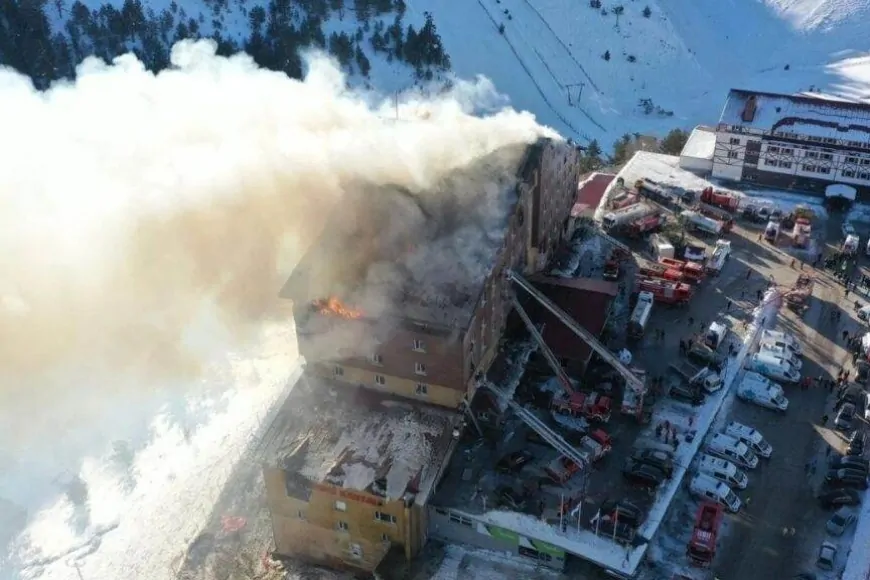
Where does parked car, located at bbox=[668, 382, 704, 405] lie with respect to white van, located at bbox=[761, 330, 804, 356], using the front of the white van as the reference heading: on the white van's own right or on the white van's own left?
on the white van's own right

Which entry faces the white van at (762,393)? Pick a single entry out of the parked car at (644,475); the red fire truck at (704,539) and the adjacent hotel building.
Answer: the adjacent hotel building

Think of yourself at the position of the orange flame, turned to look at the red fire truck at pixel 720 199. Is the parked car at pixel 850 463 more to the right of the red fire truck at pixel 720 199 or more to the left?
right
